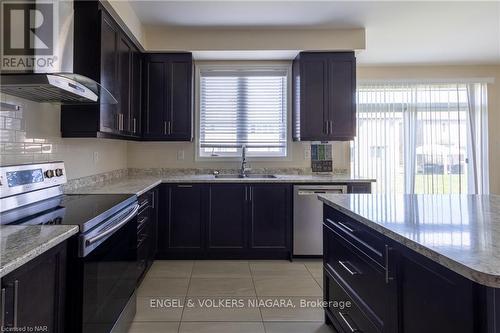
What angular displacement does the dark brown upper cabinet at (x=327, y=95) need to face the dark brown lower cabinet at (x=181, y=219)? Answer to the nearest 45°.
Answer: approximately 90° to its right

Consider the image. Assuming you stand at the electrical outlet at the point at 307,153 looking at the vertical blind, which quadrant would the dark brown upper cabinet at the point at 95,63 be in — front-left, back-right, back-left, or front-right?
back-right

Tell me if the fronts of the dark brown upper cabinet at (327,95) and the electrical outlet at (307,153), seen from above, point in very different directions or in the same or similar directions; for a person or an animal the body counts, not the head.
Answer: same or similar directions

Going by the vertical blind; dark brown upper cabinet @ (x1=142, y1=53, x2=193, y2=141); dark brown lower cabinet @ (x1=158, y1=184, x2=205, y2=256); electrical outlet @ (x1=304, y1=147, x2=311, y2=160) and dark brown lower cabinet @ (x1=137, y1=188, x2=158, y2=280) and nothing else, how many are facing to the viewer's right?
1

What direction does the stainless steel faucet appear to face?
toward the camera

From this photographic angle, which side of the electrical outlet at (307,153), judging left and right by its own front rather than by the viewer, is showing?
front

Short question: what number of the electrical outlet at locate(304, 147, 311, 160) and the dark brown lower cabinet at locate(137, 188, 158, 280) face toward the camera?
1

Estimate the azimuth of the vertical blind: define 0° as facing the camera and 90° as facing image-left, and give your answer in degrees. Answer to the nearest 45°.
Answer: approximately 0°

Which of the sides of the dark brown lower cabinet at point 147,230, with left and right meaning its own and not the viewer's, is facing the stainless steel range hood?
right

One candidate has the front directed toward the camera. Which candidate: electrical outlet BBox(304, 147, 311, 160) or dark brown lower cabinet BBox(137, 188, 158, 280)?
the electrical outlet

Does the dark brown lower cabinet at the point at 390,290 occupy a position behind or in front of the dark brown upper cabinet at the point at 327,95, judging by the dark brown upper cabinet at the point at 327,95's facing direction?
in front

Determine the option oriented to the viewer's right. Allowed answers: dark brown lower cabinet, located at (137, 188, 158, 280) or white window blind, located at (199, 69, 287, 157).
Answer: the dark brown lower cabinet

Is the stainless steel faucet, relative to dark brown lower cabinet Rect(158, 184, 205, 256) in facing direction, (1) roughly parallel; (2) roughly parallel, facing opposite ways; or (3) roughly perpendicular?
roughly parallel

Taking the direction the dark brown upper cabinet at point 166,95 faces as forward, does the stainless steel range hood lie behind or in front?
in front

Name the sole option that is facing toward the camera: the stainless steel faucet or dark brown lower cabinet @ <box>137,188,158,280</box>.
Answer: the stainless steel faucet

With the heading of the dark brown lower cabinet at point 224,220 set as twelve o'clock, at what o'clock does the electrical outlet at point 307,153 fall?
The electrical outlet is roughly at 8 o'clock from the dark brown lower cabinet.

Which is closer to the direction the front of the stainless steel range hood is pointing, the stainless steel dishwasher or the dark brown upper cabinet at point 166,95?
the stainless steel dishwasher

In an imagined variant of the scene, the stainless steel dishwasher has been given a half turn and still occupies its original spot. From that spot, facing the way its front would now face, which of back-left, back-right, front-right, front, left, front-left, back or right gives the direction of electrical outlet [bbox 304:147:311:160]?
front
